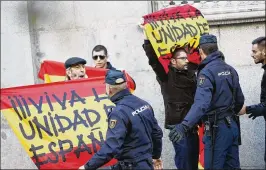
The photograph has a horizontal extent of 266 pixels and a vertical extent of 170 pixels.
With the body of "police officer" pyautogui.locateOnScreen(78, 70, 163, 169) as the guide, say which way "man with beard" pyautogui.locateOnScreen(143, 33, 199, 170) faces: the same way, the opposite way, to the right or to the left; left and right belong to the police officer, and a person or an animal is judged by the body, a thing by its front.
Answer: the opposite way

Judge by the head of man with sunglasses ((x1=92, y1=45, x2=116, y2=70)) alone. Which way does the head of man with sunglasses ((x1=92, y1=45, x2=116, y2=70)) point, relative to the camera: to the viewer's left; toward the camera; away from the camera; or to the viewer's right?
toward the camera

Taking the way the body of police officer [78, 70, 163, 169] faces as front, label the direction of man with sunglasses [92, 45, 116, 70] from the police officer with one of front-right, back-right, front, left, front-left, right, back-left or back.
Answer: front-right

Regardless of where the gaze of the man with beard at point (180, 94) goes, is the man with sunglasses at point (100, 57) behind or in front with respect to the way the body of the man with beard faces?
behind

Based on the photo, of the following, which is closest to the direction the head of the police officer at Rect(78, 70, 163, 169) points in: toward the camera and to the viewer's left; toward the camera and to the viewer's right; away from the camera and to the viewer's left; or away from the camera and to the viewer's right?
away from the camera and to the viewer's left

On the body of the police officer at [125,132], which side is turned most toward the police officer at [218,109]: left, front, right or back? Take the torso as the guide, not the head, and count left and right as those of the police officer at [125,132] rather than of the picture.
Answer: right

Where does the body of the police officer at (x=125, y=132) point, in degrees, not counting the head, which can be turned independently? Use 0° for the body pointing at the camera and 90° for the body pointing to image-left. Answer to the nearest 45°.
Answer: approximately 135°

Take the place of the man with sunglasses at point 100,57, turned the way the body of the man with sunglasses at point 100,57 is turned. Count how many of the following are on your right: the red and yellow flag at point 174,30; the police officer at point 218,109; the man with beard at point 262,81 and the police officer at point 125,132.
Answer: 0

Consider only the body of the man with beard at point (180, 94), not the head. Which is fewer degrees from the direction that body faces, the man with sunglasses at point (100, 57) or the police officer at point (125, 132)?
the police officer

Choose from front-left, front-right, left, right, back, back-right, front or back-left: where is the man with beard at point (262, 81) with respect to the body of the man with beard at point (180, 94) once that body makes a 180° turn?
back-right

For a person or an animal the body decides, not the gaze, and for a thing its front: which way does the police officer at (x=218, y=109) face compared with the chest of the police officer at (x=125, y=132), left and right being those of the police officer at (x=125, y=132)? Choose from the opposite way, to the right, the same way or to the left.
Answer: the same way

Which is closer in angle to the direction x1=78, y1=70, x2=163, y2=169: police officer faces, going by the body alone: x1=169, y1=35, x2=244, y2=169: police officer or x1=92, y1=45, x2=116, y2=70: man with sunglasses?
the man with sunglasses

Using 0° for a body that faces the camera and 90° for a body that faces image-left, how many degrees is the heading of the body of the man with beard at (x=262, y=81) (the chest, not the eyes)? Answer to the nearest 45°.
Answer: approximately 90°

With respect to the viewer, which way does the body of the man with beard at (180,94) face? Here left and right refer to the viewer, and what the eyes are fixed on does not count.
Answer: facing the viewer and to the right of the viewer
